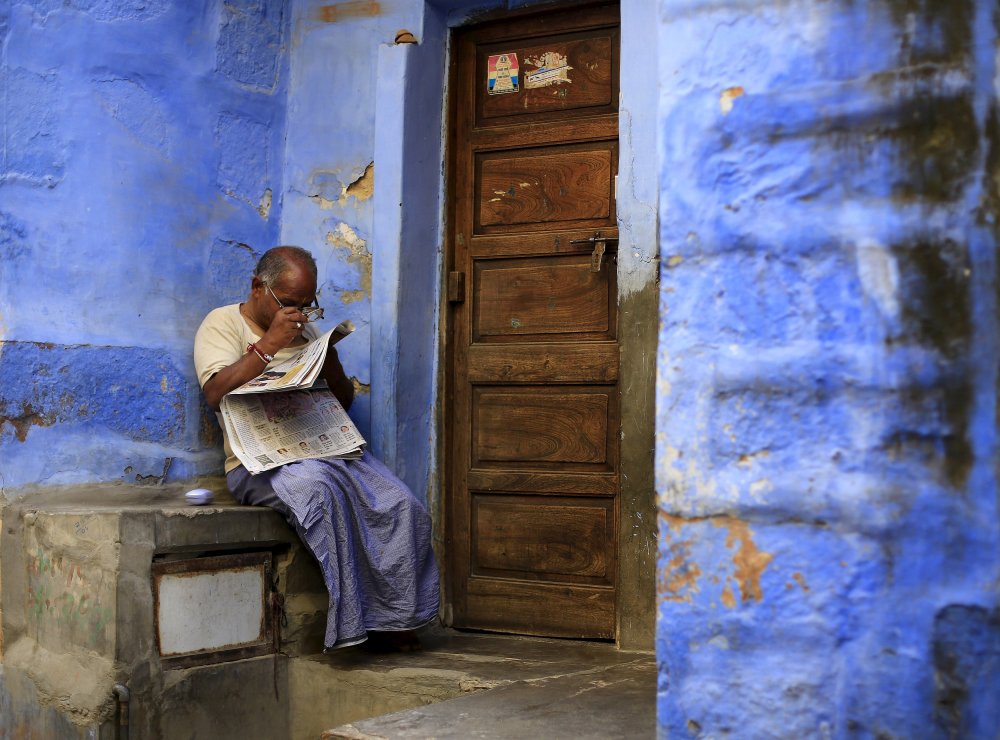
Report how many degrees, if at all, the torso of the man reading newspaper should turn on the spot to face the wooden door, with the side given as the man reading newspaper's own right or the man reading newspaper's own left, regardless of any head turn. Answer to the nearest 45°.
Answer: approximately 90° to the man reading newspaper's own left

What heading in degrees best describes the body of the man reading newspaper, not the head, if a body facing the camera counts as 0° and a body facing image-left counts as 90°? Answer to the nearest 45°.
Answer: approximately 315°

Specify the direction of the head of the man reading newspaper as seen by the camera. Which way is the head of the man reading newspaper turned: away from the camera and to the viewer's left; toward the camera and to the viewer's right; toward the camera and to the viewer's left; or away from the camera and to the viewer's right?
toward the camera and to the viewer's right
